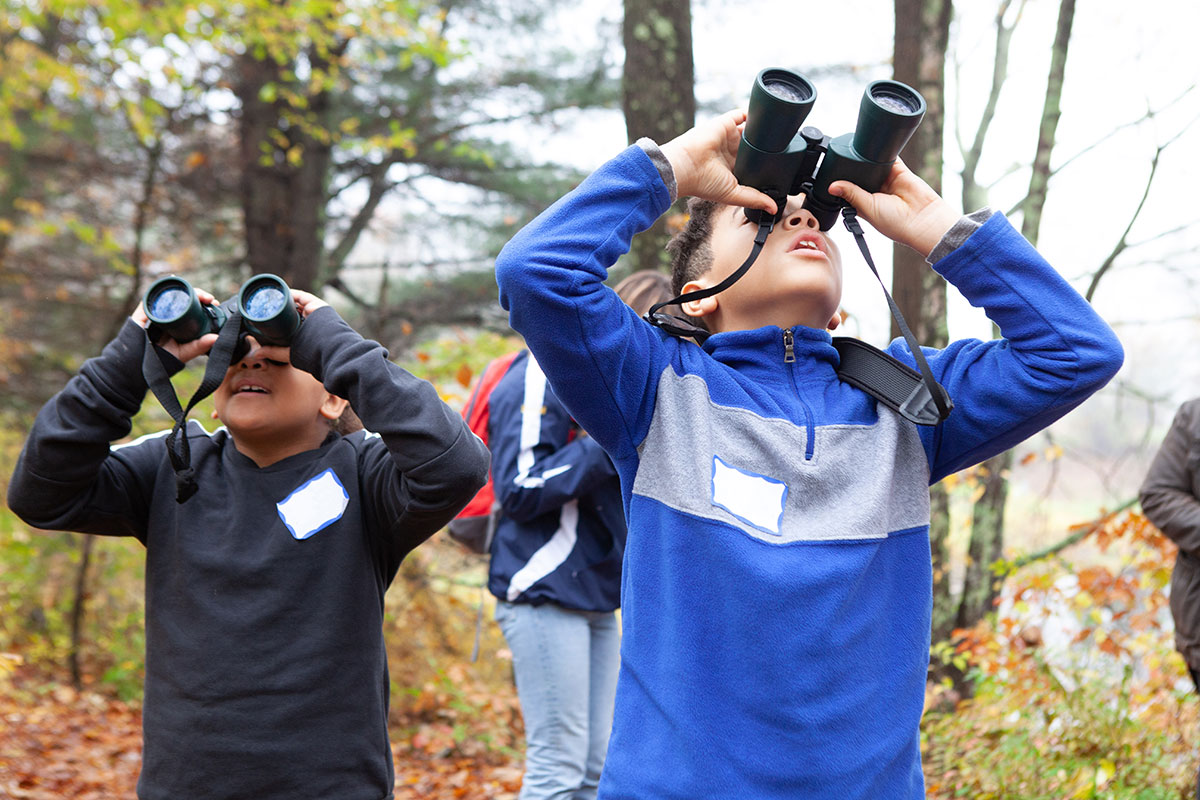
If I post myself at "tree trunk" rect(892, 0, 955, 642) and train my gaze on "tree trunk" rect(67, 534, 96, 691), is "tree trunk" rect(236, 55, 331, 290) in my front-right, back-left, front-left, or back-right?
front-right

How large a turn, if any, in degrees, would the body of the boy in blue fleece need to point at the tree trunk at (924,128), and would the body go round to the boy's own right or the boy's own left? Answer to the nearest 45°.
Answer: approximately 180°

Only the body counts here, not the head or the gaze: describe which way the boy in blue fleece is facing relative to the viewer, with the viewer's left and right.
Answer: facing the viewer

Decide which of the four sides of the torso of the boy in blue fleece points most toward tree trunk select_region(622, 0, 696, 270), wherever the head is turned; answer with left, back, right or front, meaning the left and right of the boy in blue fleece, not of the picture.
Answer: back
